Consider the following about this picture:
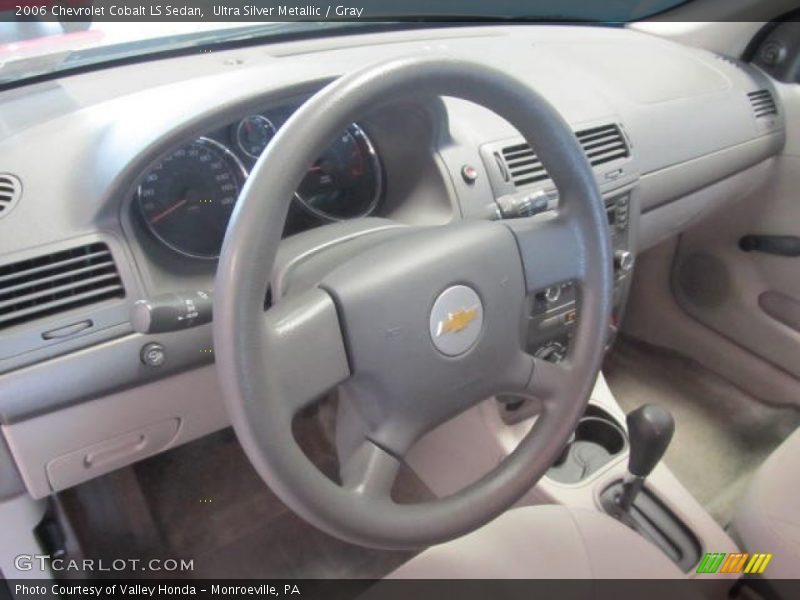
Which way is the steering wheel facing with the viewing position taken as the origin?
facing the viewer and to the right of the viewer

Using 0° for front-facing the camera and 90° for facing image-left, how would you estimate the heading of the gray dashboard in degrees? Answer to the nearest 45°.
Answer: approximately 315°

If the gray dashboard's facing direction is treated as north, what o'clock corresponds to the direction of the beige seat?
The beige seat is roughly at 11 o'clock from the gray dashboard.
